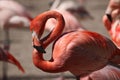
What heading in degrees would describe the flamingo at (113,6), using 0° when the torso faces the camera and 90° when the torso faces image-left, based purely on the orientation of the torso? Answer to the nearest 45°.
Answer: approximately 90°

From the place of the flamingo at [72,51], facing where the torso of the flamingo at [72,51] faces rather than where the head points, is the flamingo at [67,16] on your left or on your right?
on your right

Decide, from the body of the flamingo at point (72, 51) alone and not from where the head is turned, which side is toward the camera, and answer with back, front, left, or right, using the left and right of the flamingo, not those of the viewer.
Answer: left

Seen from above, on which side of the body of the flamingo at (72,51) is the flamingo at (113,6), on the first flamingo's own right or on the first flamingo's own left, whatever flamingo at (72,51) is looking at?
on the first flamingo's own right

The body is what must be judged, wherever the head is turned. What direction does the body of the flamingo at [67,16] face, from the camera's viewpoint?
to the viewer's left

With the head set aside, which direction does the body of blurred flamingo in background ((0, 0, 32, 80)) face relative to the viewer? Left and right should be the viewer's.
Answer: facing to the left of the viewer
